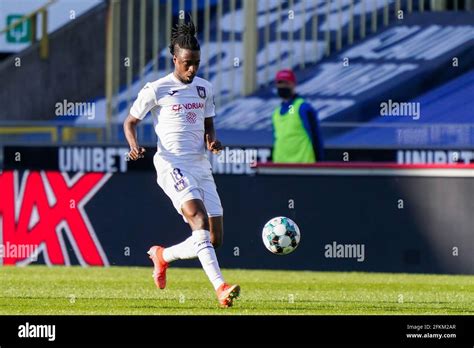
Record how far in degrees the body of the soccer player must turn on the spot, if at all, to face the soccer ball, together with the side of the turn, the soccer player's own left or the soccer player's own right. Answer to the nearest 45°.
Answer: approximately 90° to the soccer player's own left

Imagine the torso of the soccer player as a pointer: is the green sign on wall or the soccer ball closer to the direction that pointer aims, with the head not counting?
the soccer ball

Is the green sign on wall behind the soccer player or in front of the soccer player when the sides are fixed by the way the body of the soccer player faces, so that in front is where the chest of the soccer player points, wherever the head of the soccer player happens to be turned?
behind
